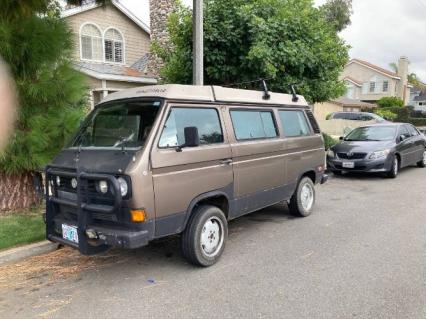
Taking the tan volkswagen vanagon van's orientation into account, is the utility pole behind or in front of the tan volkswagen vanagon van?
behind

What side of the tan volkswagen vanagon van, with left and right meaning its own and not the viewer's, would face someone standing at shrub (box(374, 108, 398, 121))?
back

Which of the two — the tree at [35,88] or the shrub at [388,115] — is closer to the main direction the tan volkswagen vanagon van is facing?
the tree

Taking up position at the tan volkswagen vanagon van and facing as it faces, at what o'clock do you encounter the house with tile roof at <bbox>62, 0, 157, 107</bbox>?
The house with tile roof is roughly at 4 o'clock from the tan volkswagen vanagon van.

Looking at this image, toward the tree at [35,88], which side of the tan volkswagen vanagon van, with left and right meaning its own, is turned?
right

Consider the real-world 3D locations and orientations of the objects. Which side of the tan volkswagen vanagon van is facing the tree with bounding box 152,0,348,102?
back

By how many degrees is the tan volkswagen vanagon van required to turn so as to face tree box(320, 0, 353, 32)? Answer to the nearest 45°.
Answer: approximately 180°

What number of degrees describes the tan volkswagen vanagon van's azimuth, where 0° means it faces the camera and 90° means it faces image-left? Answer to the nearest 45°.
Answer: approximately 45°
